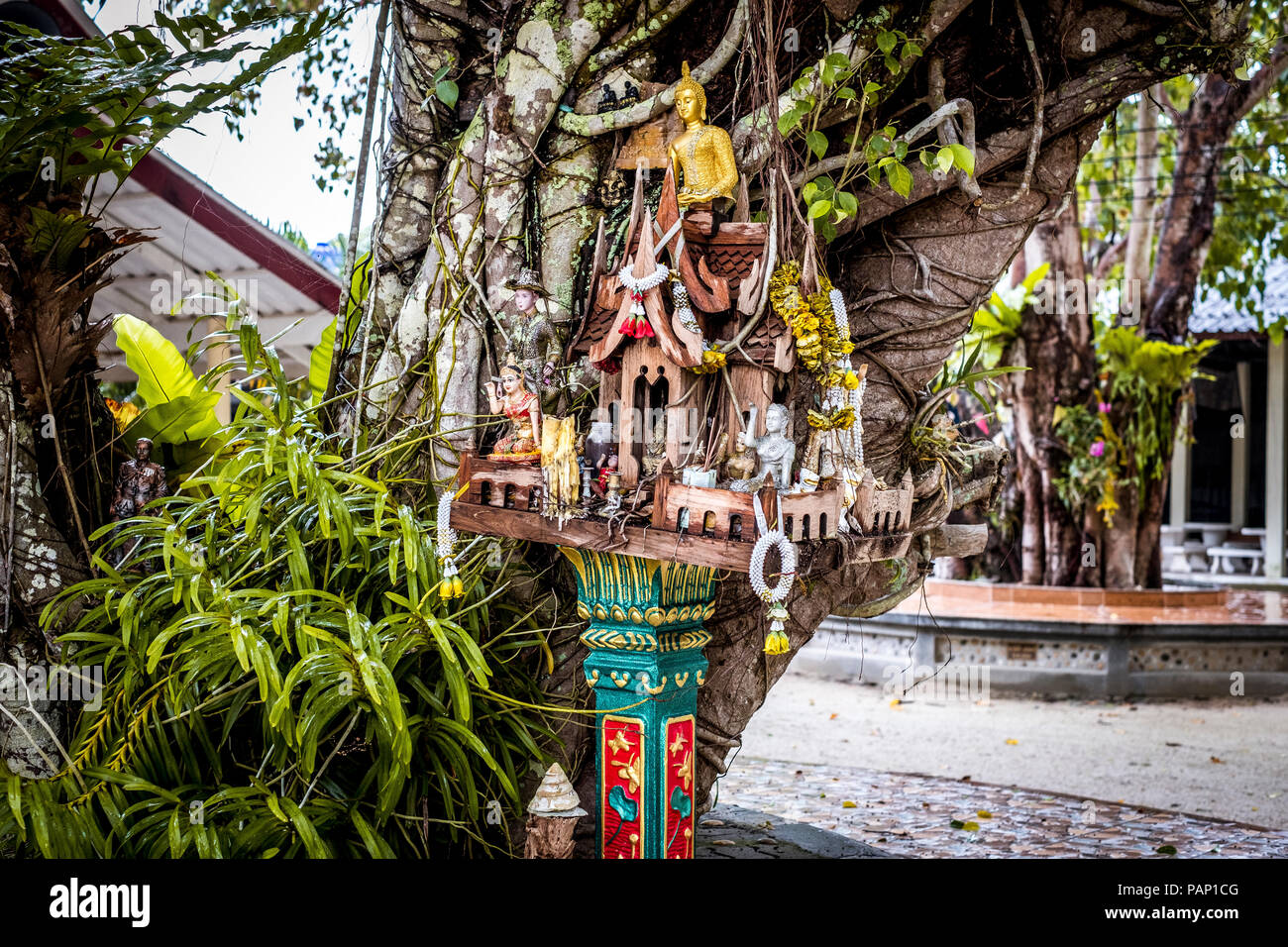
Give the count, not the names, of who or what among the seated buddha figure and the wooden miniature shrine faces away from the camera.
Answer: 0

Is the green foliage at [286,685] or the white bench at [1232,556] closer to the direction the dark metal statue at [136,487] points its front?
the green foliage

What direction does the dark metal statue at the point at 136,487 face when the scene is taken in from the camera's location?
facing the viewer

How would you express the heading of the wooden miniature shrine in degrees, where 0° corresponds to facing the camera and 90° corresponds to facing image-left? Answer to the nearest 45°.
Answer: approximately 45°

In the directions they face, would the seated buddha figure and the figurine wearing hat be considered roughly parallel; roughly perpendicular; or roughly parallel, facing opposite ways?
roughly parallel

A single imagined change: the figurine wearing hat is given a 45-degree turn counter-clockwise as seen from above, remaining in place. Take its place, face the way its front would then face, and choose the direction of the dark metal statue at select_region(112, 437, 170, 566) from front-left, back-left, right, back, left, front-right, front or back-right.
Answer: right
